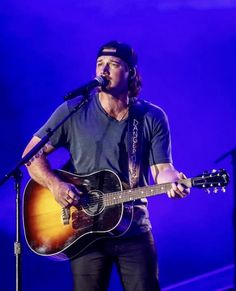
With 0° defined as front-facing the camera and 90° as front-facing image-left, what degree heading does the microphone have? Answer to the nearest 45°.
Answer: approximately 270°

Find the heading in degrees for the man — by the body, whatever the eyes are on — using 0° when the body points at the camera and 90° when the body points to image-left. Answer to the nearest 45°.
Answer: approximately 0°

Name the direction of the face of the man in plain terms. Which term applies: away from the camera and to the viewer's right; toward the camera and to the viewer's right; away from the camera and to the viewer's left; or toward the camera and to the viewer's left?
toward the camera and to the viewer's left

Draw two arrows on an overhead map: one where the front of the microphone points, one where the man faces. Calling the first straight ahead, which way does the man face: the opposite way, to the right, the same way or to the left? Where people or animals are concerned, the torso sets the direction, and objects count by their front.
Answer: to the right
